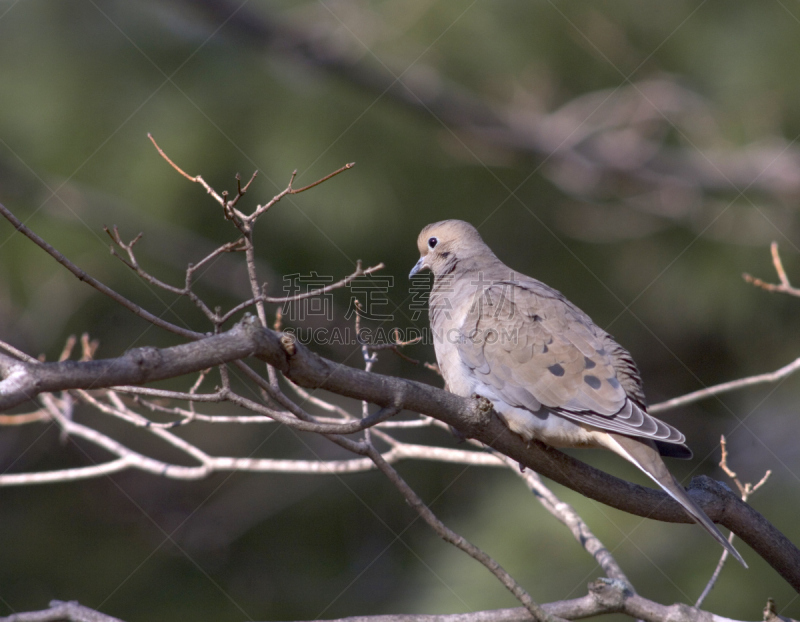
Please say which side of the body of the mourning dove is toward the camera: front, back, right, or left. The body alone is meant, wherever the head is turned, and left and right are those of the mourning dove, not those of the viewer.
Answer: left

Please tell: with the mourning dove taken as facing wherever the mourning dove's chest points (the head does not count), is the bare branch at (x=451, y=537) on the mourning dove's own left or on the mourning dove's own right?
on the mourning dove's own left

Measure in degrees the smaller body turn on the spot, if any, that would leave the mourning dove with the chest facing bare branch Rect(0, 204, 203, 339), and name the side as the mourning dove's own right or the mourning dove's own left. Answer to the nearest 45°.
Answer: approximately 45° to the mourning dove's own left

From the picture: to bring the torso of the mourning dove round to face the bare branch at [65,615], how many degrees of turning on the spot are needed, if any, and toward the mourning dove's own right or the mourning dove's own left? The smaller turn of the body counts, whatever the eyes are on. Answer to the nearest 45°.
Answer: approximately 45° to the mourning dove's own left
